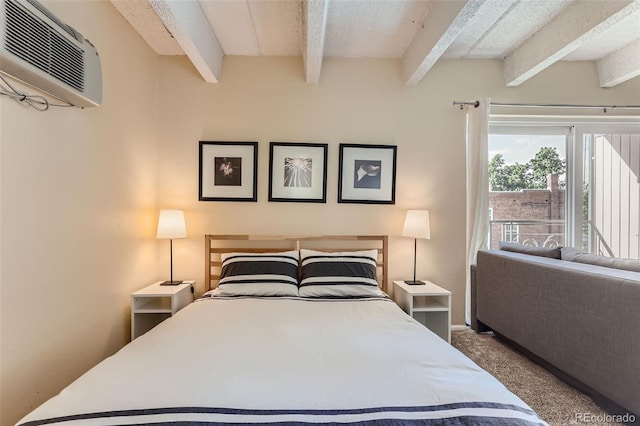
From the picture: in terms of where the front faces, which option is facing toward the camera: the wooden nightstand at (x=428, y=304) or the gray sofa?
the wooden nightstand

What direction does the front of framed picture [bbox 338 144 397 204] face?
toward the camera

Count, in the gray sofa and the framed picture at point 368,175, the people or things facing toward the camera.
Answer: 1

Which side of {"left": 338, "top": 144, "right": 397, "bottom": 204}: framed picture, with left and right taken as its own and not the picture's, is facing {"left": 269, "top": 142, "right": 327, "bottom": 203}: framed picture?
right

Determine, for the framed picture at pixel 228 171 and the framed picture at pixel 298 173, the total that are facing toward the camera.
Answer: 2

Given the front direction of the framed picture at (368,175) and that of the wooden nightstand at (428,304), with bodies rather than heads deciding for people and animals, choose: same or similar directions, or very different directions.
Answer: same or similar directions

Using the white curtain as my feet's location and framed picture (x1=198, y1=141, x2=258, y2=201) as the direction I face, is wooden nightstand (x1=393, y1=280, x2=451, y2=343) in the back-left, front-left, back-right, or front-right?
front-left

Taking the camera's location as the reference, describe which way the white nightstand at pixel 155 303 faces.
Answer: facing the viewer

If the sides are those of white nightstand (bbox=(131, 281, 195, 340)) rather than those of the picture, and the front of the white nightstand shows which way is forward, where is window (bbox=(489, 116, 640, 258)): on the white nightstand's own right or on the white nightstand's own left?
on the white nightstand's own left
